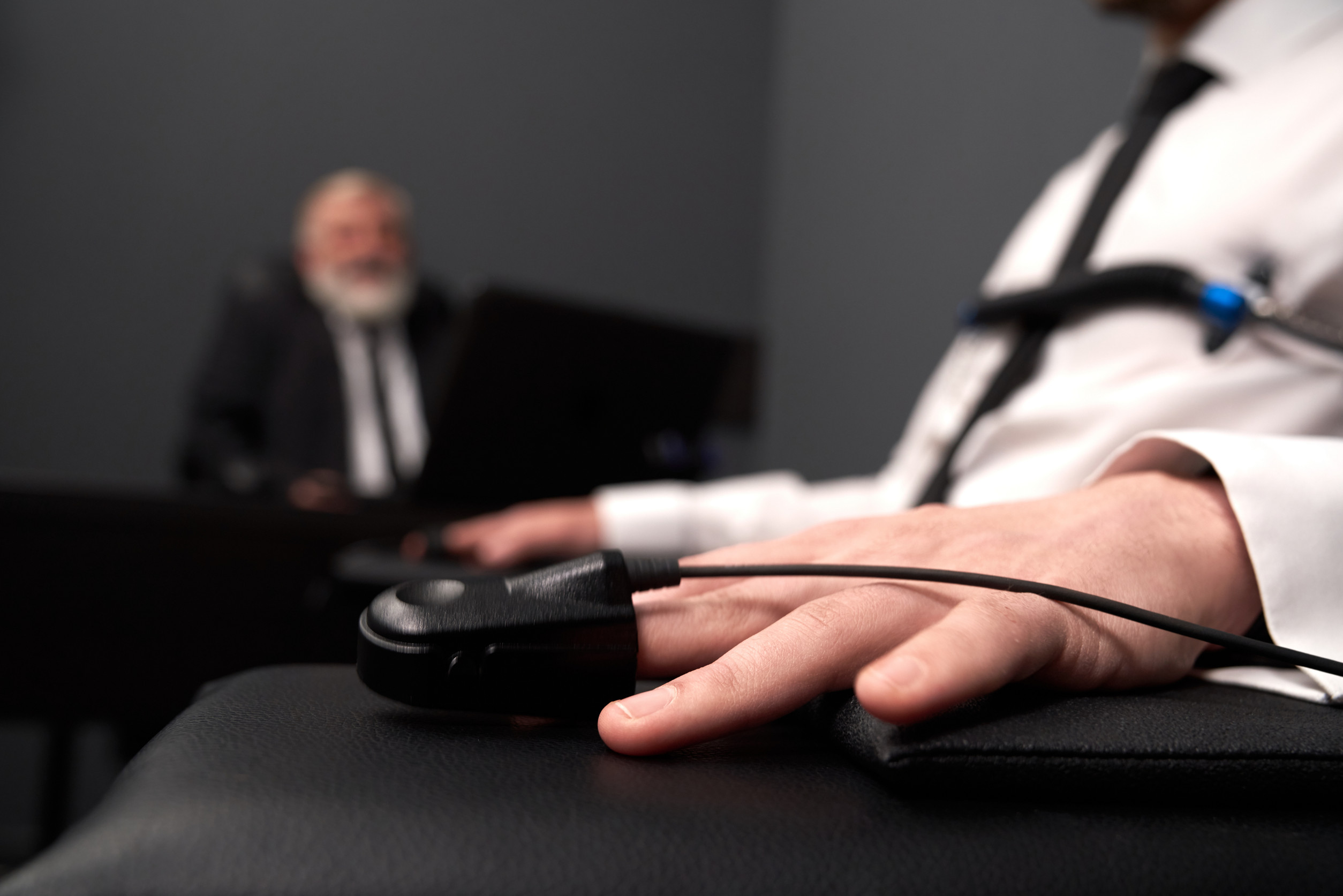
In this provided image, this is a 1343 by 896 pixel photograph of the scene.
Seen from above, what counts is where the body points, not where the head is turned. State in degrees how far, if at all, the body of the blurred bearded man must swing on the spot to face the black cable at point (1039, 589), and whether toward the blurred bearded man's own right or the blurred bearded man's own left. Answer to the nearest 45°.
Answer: approximately 45° to the blurred bearded man's own right

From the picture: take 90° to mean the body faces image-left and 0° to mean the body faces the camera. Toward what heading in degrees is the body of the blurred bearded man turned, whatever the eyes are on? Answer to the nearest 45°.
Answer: approximately 315°

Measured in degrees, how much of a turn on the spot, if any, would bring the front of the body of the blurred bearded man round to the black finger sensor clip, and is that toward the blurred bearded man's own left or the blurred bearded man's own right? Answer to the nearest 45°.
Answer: approximately 45° to the blurred bearded man's own right
